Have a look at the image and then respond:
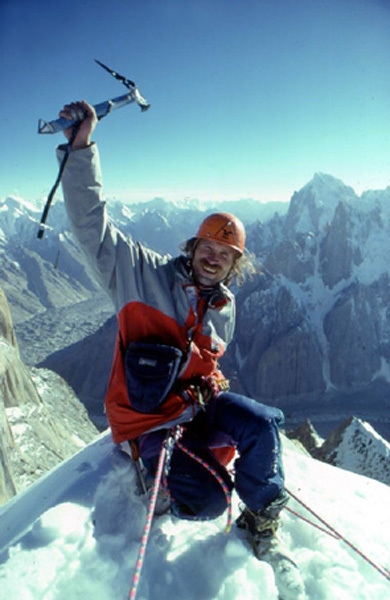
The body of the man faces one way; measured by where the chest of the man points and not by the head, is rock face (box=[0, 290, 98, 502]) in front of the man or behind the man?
behind

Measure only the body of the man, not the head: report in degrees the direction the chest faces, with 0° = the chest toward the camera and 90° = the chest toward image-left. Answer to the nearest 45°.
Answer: approximately 315°

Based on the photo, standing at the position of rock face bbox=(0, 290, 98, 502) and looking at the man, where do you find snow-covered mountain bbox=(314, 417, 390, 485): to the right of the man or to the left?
left

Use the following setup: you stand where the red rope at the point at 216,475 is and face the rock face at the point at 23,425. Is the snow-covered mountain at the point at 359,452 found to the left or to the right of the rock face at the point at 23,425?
right
